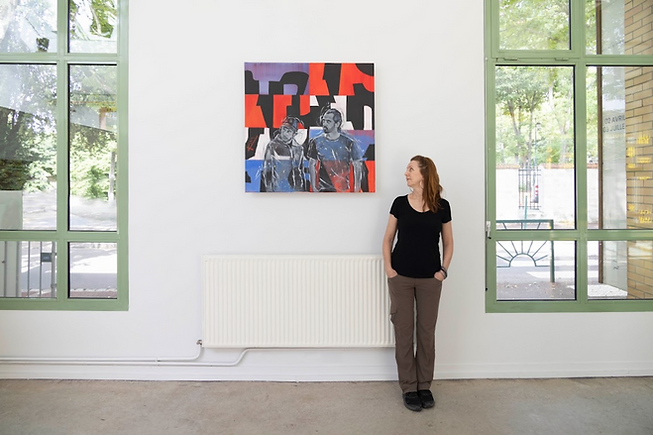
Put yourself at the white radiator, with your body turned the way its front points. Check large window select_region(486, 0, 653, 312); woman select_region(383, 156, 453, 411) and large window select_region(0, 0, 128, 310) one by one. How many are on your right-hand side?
1

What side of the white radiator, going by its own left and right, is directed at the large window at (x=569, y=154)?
left

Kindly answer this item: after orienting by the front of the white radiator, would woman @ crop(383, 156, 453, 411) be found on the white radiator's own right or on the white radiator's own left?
on the white radiator's own left

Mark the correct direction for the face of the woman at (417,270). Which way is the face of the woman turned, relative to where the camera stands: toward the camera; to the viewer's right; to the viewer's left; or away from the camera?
to the viewer's left

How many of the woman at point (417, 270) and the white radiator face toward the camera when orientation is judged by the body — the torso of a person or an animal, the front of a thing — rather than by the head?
2

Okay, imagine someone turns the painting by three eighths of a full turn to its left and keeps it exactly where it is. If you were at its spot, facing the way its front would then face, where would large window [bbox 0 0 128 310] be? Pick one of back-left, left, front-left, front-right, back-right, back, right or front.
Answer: back-left

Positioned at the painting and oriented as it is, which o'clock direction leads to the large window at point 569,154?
The large window is roughly at 9 o'clock from the painting.

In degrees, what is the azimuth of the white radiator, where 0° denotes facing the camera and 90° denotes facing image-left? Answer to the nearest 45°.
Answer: approximately 0°

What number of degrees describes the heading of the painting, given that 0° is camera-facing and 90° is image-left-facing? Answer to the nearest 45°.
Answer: approximately 0°

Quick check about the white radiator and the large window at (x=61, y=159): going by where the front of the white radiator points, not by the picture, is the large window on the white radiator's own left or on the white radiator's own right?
on the white radiator's own right

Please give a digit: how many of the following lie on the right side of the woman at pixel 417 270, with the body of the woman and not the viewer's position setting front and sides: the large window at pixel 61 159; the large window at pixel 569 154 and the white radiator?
2
